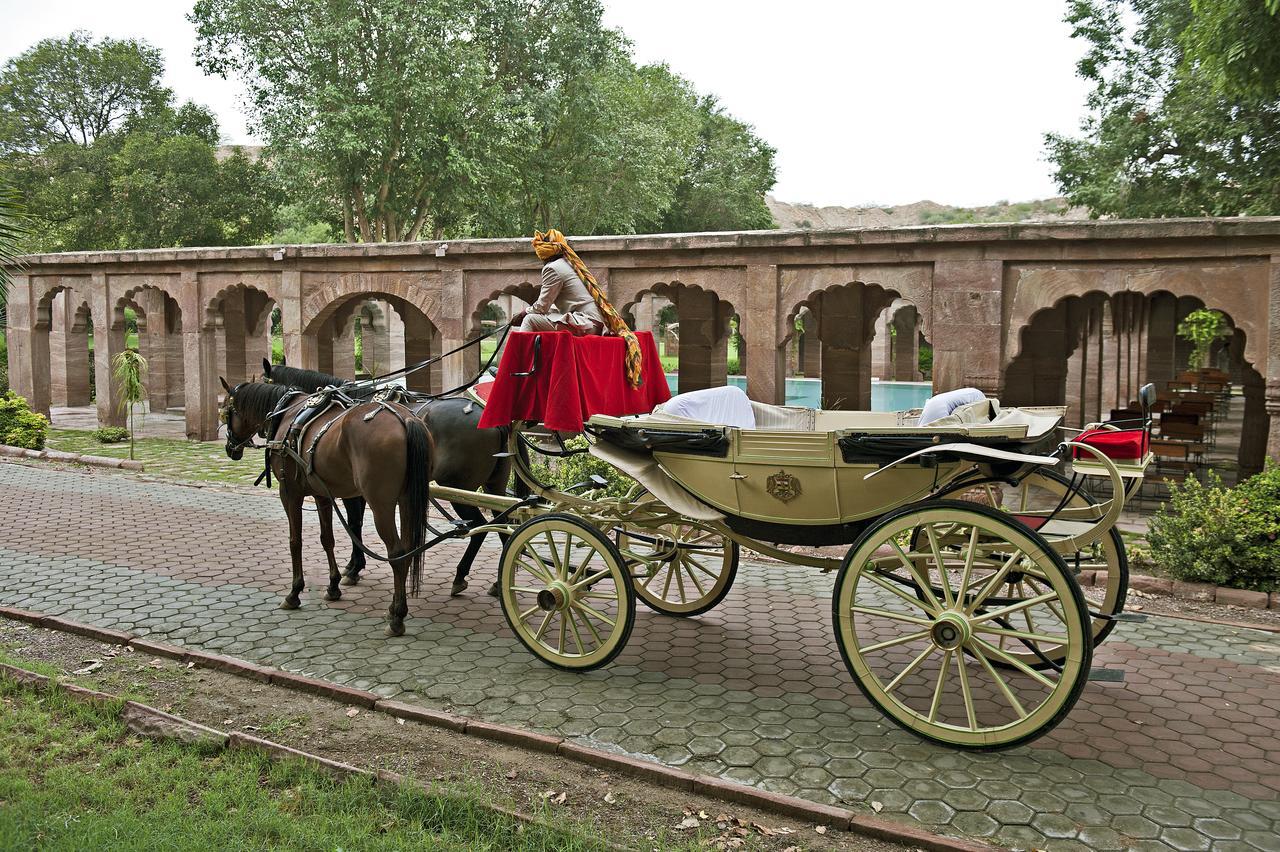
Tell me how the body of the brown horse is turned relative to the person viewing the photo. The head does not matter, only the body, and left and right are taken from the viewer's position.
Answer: facing away from the viewer and to the left of the viewer

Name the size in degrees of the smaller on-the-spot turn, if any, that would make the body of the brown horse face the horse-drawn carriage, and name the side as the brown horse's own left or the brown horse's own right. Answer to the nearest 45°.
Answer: approximately 180°

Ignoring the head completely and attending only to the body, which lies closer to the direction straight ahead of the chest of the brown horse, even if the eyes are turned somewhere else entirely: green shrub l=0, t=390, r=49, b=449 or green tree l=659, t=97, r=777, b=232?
the green shrub

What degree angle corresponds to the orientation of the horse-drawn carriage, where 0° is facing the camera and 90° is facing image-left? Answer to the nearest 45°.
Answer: approximately 135°

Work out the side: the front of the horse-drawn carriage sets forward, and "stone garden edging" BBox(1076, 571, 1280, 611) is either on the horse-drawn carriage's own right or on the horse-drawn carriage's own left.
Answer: on the horse-drawn carriage's own right

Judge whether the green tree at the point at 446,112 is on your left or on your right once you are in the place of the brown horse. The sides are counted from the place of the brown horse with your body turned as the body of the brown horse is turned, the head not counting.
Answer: on your right

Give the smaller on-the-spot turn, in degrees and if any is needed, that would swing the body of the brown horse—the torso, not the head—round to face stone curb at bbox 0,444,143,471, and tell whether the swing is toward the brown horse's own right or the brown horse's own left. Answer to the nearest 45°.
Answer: approximately 45° to the brown horse's own right

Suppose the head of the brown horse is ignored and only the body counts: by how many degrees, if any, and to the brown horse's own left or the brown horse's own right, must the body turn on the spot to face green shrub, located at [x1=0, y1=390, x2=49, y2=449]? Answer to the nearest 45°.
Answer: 0° — it already faces it

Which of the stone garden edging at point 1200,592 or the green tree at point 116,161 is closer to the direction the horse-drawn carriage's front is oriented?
the green tree

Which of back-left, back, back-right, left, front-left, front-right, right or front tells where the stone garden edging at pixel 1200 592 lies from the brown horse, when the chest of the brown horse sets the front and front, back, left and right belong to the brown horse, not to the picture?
back-right

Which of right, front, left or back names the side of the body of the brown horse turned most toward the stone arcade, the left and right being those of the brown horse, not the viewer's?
right
